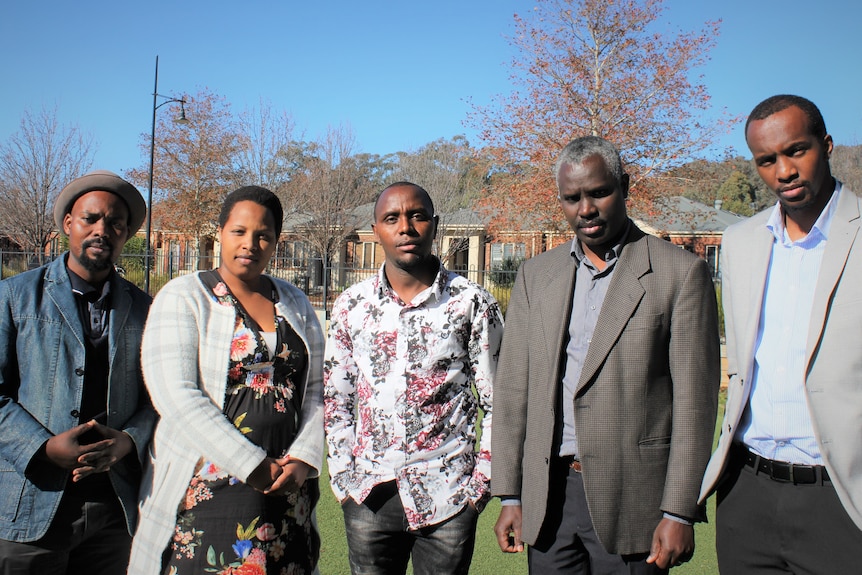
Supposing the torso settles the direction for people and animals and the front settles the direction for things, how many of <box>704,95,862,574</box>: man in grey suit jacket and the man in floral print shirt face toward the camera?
2

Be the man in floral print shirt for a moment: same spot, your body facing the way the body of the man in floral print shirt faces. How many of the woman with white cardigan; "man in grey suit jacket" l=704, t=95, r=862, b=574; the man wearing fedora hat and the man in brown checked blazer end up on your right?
2

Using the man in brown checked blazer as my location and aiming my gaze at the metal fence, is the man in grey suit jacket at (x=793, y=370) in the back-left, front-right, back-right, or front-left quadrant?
back-right

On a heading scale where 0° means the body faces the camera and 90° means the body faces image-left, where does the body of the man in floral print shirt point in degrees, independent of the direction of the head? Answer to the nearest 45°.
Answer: approximately 0°

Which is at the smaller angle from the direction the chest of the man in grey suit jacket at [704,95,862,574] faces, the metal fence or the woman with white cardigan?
the woman with white cardigan

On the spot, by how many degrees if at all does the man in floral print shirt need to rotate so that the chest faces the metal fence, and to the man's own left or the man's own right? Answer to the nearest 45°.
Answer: approximately 180°

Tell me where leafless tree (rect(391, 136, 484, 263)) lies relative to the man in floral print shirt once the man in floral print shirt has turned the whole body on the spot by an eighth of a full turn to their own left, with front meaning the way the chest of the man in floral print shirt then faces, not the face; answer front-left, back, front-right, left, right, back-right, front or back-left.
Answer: back-left

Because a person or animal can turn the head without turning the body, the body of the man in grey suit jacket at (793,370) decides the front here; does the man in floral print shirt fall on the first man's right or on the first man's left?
on the first man's right

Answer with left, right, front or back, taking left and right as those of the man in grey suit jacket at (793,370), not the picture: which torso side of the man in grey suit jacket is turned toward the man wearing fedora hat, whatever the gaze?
right

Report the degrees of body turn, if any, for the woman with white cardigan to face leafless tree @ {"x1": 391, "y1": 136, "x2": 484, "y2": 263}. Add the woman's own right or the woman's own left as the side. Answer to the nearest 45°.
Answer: approximately 135° to the woman's own left

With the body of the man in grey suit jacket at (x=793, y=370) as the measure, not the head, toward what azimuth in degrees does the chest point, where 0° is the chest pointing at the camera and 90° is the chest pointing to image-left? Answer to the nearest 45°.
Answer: approximately 0°
